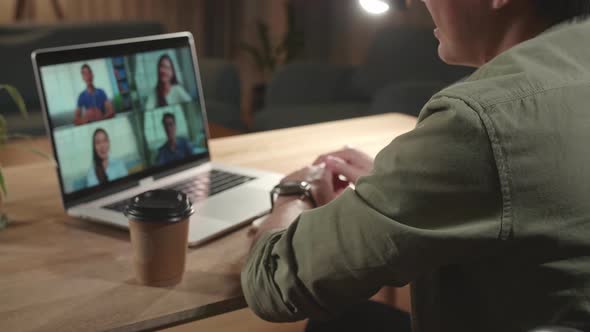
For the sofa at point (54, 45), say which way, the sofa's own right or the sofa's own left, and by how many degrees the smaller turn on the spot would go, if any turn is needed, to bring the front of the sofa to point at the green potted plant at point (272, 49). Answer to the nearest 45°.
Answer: approximately 135° to the sofa's own left

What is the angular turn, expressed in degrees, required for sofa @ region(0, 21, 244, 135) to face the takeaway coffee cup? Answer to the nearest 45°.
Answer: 0° — it already faces it

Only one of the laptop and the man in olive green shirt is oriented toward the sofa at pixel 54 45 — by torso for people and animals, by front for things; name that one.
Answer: the man in olive green shirt

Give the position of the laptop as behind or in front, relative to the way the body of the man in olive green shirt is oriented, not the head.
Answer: in front

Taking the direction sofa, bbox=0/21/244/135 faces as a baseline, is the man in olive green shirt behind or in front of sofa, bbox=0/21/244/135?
in front

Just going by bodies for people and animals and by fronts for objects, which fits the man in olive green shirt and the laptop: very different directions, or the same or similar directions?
very different directions

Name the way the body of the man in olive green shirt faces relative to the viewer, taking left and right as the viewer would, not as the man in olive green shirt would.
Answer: facing away from the viewer and to the left of the viewer

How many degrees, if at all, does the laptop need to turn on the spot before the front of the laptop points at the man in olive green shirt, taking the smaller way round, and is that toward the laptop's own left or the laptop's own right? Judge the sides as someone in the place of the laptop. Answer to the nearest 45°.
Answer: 0° — it already faces them

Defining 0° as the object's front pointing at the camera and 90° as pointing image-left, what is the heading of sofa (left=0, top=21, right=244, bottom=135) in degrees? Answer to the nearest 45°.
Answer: approximately 0°

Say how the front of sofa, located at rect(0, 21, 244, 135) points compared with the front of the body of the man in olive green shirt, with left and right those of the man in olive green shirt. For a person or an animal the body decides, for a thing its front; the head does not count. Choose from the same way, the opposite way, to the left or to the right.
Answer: the opposite way

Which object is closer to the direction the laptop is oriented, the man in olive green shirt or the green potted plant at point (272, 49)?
the man in olive green shirt

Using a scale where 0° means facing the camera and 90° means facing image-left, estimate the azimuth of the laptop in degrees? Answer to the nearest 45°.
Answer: approximately 315°

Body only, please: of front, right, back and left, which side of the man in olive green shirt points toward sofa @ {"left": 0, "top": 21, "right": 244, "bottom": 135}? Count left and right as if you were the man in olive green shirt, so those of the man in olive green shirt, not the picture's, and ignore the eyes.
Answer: front

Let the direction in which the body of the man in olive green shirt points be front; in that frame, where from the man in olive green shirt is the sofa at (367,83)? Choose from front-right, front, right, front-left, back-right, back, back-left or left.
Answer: front-right

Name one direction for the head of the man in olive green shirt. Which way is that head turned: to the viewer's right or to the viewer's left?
to the viewer's left
